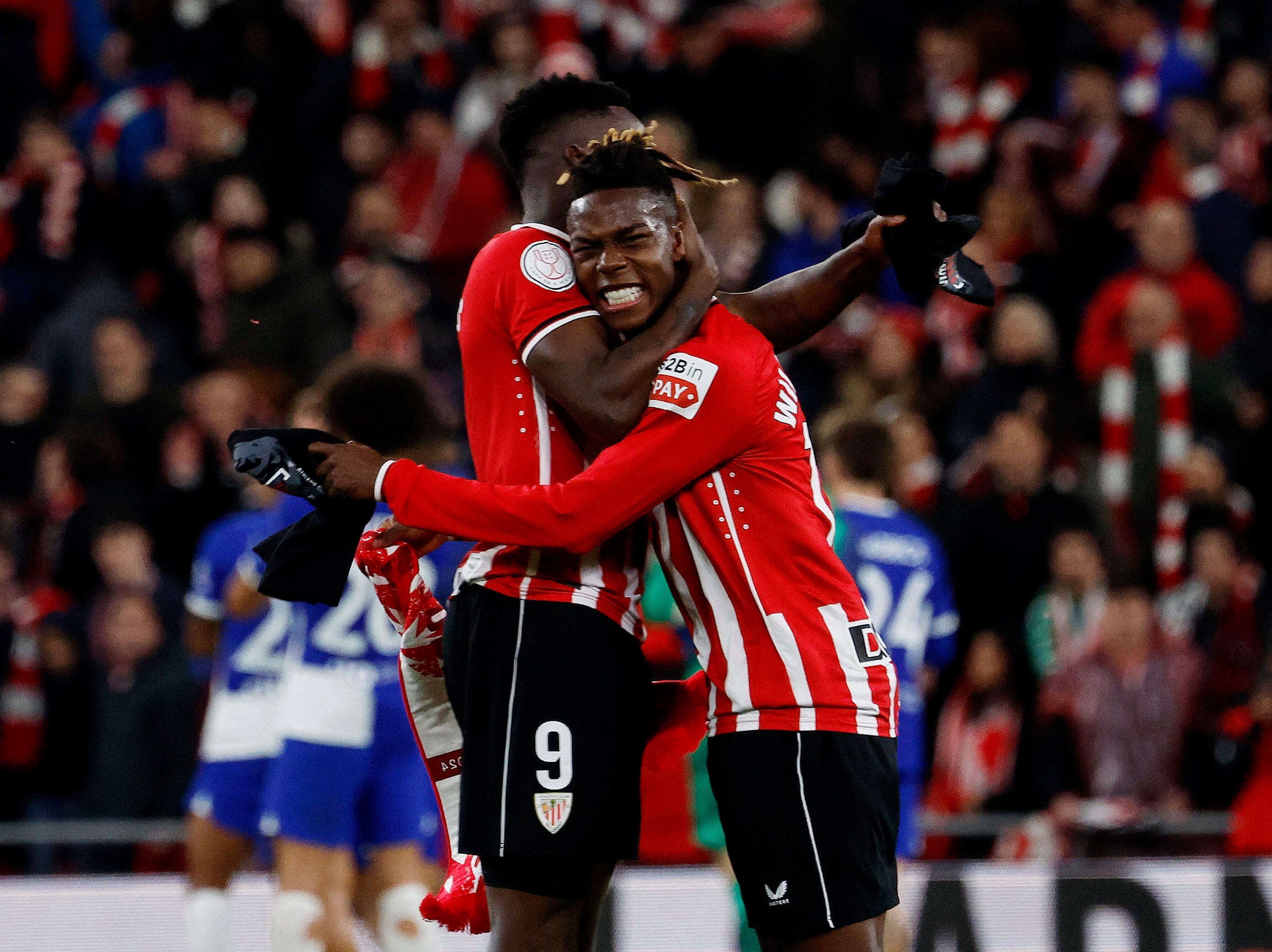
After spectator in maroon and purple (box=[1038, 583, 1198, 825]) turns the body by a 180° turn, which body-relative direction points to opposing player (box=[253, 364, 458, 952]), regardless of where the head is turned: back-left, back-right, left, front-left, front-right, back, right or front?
back-left

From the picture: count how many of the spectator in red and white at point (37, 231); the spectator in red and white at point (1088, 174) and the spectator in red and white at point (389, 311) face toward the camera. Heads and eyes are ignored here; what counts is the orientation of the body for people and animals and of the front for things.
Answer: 3

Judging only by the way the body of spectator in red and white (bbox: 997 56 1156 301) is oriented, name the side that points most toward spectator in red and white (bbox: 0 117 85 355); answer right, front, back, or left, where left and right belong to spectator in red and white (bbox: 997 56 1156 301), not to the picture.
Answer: right

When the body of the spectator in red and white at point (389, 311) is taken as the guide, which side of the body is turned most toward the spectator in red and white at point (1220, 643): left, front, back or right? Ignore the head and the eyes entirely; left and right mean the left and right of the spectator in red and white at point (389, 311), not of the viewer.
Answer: left

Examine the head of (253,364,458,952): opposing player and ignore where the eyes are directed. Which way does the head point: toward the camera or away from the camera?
away from the camera
